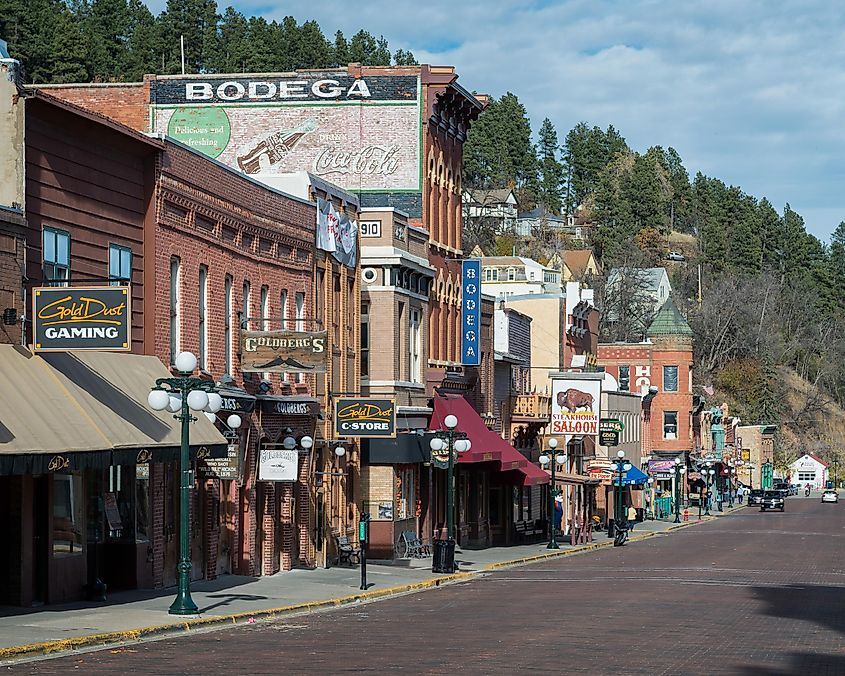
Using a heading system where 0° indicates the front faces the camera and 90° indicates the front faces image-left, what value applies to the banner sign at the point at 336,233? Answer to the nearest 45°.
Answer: approximately 315°

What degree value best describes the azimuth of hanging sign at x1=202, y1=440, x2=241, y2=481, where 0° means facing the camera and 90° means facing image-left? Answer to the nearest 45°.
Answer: approximately 0°

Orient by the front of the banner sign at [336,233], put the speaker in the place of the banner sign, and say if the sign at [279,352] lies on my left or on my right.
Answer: on my right

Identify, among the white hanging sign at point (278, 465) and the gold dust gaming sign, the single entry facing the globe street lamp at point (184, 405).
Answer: the white hanging sign

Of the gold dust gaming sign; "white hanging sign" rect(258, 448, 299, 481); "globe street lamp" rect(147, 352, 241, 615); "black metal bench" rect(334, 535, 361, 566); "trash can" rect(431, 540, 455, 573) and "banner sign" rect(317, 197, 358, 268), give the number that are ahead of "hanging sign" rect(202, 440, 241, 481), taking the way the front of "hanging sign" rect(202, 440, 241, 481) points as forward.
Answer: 2

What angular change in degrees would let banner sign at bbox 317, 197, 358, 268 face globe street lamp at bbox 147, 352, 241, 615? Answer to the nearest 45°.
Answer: approximately 45° to its right

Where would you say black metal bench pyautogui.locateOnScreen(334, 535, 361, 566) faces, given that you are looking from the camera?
facing the viewer and to the right of the viewer

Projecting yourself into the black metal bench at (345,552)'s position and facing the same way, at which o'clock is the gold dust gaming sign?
The gold dust gaming sign is roughly at 2 o'clock from the black metal bench.

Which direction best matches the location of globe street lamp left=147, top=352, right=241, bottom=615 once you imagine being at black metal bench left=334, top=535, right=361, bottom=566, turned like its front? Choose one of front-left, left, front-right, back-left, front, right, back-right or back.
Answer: front-right

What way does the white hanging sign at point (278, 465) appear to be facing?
toward the camera

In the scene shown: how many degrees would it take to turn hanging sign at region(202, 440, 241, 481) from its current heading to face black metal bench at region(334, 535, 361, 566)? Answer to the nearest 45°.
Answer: approximately 180°

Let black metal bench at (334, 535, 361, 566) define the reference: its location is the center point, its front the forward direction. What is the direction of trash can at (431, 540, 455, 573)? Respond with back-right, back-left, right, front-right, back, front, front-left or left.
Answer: front
